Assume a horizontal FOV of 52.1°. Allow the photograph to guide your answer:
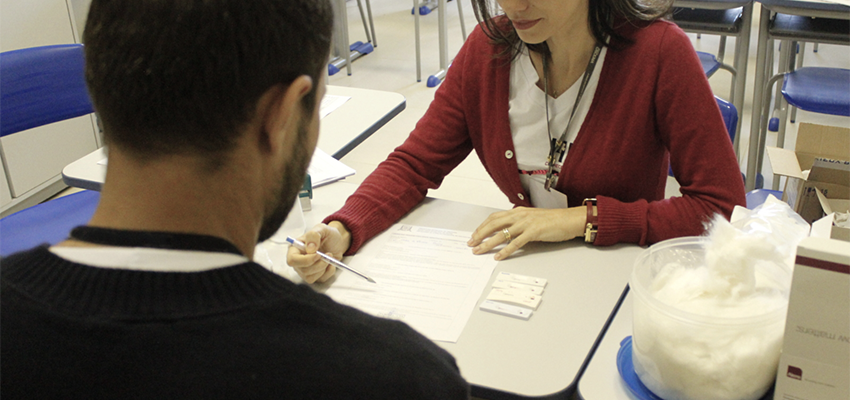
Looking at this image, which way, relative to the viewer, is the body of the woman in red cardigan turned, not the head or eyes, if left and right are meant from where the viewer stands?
facing the viewer and to the left of the viewer

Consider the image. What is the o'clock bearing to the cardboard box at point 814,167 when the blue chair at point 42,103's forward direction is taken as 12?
The cardboard box is roughly at 12 o'clock from the blue chair.

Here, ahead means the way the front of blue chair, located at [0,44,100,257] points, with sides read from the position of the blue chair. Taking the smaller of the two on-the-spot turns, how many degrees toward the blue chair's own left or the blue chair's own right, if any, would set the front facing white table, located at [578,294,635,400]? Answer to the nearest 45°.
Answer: approximately 45° to the blue chair's own right

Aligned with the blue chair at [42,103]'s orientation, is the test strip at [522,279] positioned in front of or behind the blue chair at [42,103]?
in front

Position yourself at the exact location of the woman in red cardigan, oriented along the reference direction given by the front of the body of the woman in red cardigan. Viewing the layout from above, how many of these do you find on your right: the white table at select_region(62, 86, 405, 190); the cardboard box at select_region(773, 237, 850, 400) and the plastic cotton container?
1

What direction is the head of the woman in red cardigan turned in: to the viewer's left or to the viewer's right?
to the viewer's left

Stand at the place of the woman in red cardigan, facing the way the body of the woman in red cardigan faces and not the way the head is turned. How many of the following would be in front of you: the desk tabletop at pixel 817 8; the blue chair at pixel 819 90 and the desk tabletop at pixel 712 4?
0
